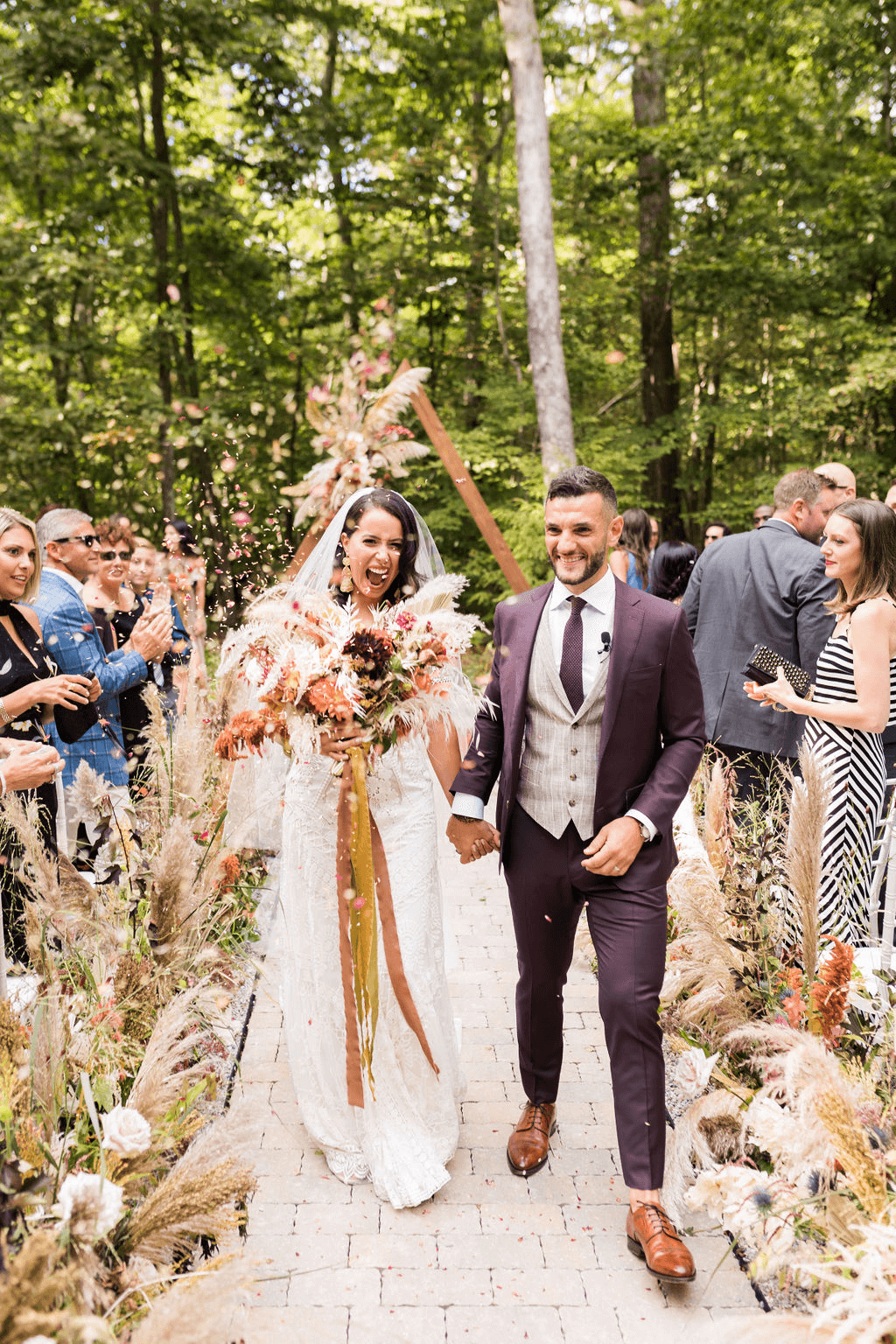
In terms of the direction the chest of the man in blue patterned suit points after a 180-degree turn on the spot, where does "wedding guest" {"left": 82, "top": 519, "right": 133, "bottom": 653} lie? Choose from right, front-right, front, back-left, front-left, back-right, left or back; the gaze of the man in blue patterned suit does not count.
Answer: right

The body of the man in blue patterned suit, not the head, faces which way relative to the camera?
to the viewer's right

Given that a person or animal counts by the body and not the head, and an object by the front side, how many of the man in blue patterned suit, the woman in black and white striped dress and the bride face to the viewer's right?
1

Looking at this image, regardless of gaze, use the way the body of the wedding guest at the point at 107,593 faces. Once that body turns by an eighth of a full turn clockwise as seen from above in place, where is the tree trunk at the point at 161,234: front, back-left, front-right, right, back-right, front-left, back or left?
back

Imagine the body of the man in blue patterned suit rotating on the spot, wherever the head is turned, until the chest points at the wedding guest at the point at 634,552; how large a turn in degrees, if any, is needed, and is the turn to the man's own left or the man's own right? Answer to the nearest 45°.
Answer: approximately 45° to the man's own left

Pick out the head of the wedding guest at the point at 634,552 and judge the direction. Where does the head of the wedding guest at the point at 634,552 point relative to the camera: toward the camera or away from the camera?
away from the camera

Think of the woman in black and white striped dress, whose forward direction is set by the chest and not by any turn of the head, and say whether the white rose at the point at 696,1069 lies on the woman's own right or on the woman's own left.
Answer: on the woman's own left

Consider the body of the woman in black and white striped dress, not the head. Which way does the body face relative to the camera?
to the viewer's left

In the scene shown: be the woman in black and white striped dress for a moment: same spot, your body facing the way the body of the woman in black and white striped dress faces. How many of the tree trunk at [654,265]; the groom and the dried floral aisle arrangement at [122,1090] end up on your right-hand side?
1

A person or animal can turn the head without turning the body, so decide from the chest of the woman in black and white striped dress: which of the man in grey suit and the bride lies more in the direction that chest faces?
the bride

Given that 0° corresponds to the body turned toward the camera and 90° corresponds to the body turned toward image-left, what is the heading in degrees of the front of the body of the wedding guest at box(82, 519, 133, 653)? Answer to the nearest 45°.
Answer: approximately 315°
